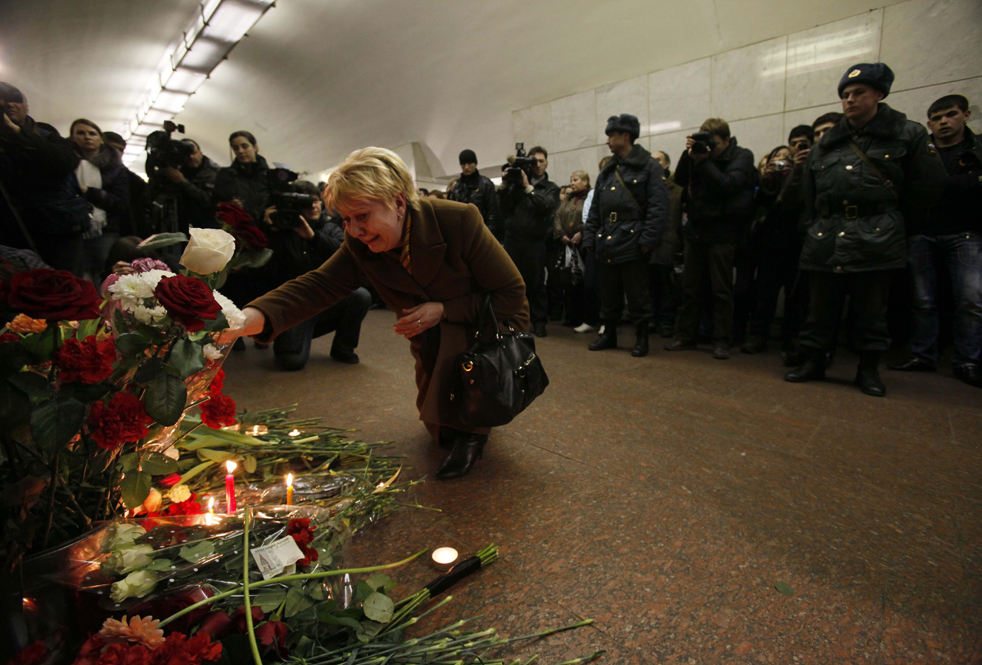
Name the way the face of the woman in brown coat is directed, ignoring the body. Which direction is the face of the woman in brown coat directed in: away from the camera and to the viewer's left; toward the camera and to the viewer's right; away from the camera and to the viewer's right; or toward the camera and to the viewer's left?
toward the camera and to the viewer's left

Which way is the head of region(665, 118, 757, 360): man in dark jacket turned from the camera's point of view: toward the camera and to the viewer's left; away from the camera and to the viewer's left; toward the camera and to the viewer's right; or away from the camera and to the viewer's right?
toward the camera and to the viewer's left

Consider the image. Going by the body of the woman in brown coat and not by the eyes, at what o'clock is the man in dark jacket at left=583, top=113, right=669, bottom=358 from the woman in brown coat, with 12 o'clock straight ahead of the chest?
The man in dark jacket is roughly at 6 o'clock from the woman in brown coat.

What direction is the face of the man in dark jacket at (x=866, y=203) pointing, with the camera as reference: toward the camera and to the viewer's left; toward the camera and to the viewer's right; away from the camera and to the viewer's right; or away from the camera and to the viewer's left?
toward the camera and to the viewer's left

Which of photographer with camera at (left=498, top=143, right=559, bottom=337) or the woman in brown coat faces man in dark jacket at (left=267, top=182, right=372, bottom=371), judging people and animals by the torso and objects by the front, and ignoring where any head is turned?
the photographer with camera

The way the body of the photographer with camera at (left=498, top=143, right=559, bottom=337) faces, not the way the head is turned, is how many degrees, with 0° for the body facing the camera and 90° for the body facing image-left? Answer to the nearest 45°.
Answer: approximately 45°

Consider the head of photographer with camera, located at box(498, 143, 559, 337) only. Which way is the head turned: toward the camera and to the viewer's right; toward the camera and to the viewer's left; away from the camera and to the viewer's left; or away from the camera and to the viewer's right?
toward the camera and to the viewer's left

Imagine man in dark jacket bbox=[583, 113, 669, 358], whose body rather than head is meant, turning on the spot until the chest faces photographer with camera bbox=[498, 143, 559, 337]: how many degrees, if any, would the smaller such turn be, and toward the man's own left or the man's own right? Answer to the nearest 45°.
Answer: approximately 90° to the man's own right

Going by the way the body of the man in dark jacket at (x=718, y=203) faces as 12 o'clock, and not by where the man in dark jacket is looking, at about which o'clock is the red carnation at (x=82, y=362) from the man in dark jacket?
The red carnation is roughly at 11 o'clock from the man in dark jacket.
